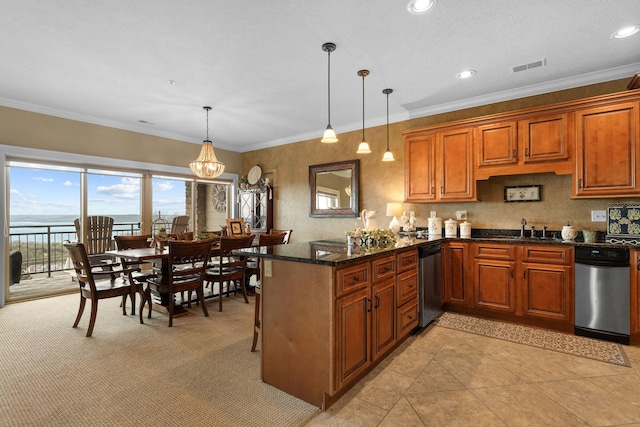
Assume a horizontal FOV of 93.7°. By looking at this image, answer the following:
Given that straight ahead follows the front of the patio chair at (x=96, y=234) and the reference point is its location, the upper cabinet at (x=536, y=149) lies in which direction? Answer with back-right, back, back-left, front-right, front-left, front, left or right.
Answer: back

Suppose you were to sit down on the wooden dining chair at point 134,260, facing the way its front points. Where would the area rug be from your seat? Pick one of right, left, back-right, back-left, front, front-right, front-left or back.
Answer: front

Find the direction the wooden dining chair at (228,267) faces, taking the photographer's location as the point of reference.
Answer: facing away from the viewer and to the left of the viewer

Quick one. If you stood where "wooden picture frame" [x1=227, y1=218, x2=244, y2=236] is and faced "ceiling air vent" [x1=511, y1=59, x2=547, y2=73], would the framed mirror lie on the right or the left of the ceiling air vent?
left

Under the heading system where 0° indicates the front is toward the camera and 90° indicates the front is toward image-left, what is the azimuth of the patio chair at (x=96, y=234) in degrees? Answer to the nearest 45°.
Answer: approximately 135°

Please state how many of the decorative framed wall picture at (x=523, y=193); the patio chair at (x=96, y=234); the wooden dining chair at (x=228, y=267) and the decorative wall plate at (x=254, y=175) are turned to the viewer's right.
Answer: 0

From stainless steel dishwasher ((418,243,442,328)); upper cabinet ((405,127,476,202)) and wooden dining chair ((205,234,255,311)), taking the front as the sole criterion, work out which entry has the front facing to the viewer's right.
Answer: the stainless steel dishwasher

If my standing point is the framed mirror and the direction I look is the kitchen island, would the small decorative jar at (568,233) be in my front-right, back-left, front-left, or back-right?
front-left

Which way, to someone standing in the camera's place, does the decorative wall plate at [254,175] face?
facing the viewer and to the left of the viewer

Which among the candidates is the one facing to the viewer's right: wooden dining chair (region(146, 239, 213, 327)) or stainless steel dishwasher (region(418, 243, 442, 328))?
the stainless steel dishwasher

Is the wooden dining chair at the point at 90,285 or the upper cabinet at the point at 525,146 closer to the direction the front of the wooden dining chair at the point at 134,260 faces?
the upper cabinet

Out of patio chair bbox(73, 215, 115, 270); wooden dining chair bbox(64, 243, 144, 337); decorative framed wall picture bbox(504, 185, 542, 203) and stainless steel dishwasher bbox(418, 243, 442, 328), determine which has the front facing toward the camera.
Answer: the decorative framed wall picture

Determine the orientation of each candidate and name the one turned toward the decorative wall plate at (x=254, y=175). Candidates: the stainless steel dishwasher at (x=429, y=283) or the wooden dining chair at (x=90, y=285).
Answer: the wooden dining chair

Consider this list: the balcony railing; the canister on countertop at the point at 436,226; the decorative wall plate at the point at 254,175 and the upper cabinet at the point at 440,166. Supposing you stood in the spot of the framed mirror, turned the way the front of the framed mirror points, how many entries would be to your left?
2

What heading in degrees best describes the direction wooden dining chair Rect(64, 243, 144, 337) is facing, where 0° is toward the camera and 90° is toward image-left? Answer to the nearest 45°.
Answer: approximately 225°

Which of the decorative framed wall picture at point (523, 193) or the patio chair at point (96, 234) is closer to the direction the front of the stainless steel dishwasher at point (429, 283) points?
the decorative framed wall picture

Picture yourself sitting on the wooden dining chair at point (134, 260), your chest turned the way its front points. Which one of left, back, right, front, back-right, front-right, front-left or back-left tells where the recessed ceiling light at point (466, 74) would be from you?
front

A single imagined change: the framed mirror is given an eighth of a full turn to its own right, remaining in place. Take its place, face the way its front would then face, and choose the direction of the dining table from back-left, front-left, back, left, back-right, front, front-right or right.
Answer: front-left

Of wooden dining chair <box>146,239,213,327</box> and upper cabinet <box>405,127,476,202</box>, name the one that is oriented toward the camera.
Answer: the upper cabinet
